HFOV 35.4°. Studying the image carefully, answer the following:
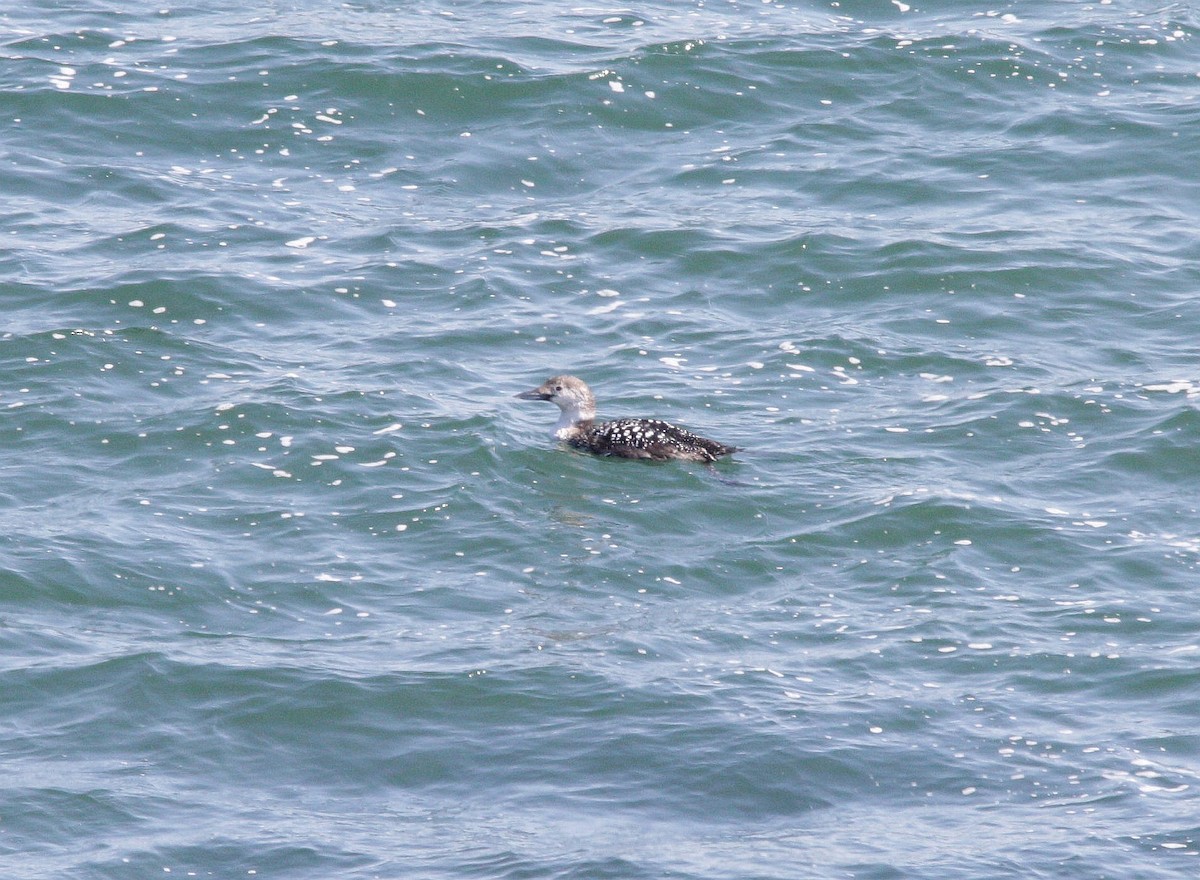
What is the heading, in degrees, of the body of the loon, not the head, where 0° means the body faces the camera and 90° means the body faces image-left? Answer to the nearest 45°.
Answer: approximately 90°
